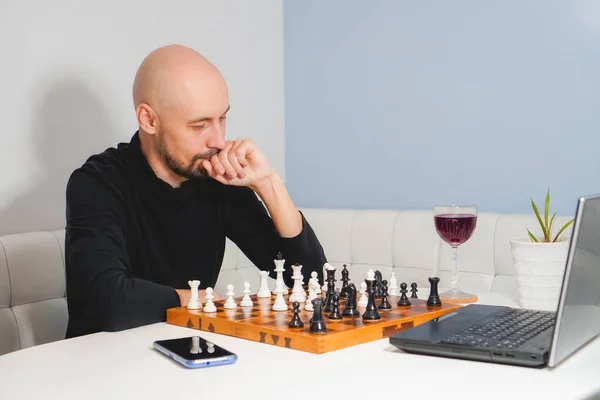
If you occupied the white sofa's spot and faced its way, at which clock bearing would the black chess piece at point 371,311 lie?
The black chess piece is roughly at 12 o'clock from the white sofa.

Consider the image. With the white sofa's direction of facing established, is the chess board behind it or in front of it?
in front

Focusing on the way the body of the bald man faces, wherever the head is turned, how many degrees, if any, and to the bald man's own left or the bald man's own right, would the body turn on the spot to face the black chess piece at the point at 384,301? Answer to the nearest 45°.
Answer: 0° — they already face it

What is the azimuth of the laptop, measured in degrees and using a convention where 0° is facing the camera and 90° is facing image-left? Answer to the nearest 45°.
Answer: approximately 135°

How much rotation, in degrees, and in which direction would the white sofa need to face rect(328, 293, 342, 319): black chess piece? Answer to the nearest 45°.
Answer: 0° — it already faces it

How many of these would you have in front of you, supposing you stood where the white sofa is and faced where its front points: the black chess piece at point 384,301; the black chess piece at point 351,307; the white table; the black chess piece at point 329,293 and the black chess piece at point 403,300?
5

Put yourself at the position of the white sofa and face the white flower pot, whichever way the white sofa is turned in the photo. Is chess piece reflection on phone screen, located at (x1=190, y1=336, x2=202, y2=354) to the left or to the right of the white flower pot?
right

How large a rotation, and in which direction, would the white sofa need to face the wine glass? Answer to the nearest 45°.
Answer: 0° — it already faces it

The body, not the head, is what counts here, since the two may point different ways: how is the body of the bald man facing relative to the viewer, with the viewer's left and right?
facing the viewer and to the right of the viewer

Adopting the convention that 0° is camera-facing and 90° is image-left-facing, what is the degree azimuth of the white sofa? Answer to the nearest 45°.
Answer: approximately 0°

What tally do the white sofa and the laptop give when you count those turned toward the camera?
1

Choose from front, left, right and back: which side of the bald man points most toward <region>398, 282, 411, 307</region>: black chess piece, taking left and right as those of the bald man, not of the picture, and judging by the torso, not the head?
front
